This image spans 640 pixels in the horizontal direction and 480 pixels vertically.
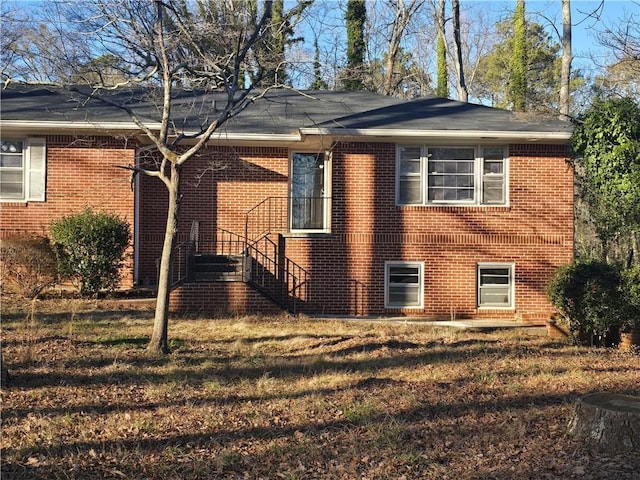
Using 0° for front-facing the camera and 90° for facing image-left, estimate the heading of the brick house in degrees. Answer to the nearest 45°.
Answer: approximately 0°

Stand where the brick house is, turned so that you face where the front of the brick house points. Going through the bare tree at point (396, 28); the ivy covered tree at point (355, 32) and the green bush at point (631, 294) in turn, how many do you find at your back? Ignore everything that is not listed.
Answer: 2

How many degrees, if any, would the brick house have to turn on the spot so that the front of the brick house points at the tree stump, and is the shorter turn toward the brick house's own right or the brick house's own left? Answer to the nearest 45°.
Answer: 0° — it already faces it

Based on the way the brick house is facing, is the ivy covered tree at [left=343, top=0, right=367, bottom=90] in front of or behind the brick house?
behind

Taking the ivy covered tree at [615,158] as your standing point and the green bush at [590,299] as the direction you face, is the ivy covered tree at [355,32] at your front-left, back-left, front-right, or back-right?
back-right

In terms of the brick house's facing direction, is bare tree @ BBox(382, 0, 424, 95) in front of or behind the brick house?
behind

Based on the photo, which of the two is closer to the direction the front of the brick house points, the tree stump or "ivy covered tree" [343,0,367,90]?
the tree stump
